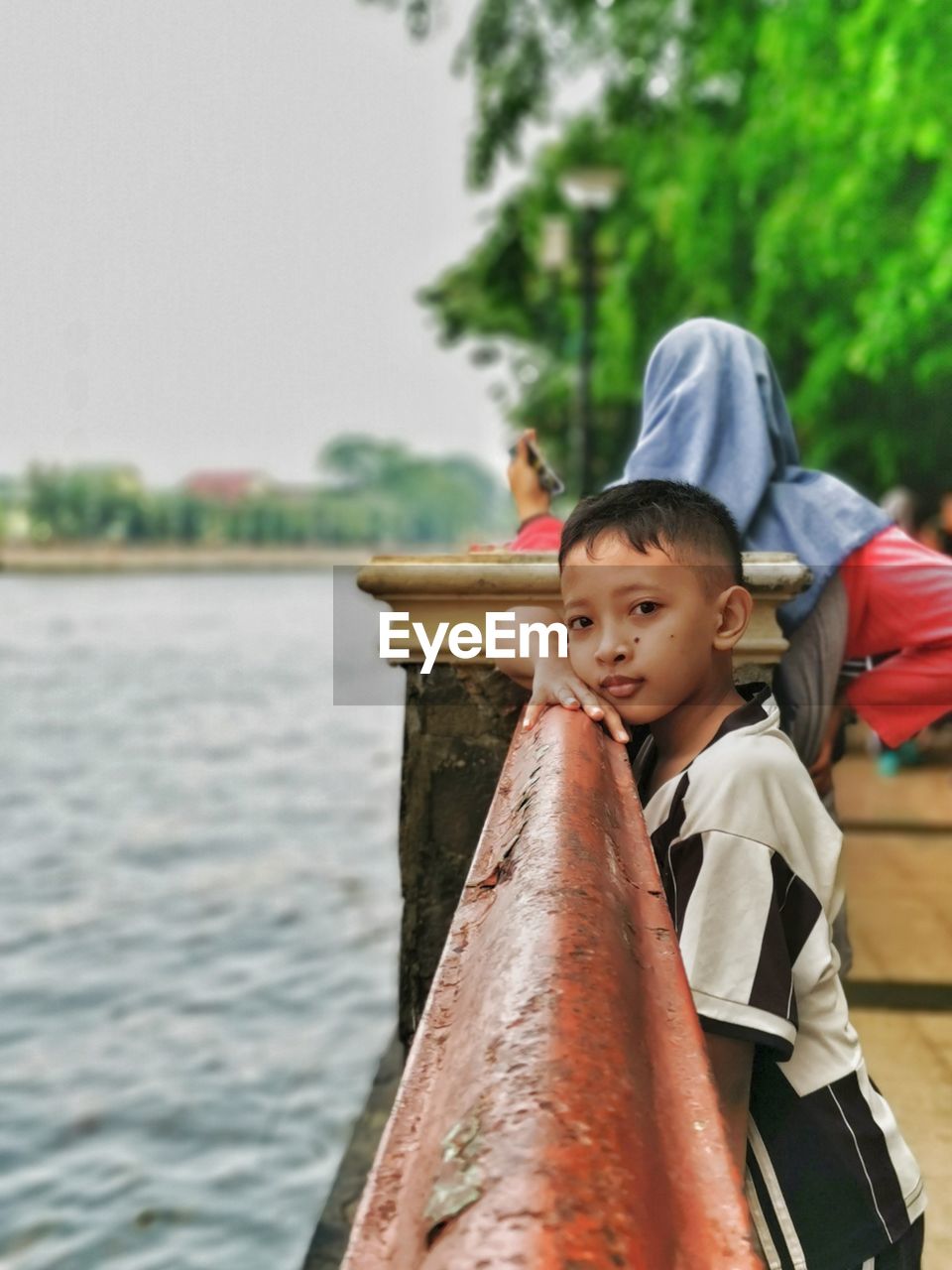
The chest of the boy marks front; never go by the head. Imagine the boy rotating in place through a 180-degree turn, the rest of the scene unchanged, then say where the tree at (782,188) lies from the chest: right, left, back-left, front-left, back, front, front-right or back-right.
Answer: left

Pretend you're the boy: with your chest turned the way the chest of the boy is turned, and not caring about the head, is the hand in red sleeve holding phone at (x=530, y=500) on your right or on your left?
on your right

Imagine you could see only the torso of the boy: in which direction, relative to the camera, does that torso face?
to the viewer's left

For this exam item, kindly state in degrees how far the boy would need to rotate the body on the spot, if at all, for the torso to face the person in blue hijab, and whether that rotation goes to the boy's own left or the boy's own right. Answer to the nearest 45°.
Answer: approximately 90° to the boy's own right

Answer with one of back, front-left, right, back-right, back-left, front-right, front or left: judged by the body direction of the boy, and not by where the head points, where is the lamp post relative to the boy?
right
